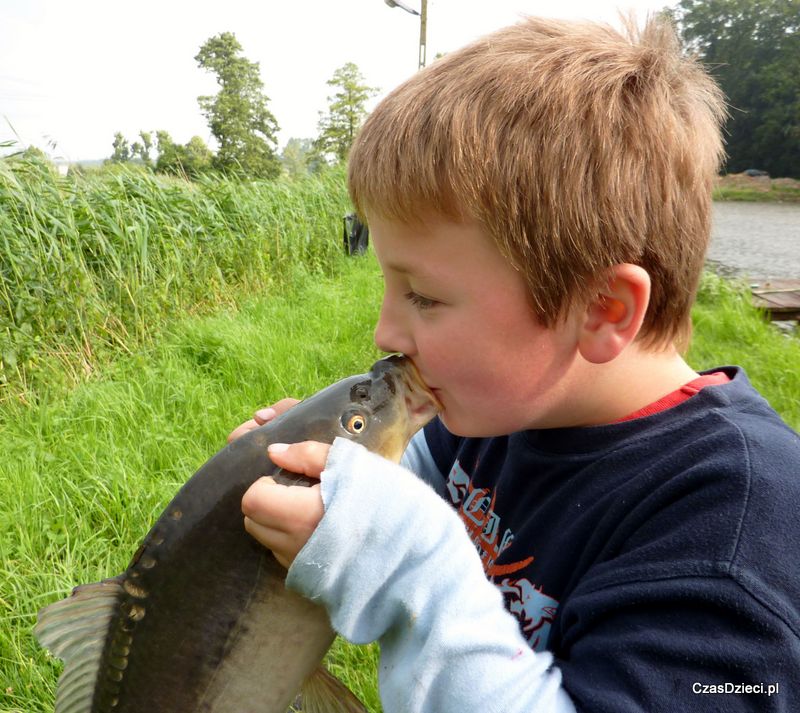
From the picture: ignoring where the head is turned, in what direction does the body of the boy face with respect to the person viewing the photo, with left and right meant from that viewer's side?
facing to the left of the viewer

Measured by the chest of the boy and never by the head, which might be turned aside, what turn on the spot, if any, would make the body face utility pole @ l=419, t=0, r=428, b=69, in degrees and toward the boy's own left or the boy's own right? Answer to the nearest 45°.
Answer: approximately 90° to the boy's own right

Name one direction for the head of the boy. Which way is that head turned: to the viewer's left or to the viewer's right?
to the viewer's left
